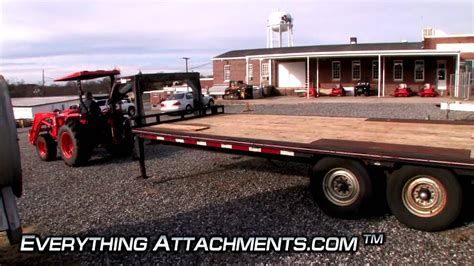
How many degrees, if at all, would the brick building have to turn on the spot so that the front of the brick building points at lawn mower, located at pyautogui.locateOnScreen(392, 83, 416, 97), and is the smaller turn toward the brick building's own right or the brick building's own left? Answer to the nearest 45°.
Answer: approximately 90° to the brick building's own left

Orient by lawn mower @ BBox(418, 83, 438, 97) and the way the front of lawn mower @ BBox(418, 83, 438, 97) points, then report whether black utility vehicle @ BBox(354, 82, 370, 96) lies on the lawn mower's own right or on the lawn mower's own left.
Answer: on the lawn mower's own right

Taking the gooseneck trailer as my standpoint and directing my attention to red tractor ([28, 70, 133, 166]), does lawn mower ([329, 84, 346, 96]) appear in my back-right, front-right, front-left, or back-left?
front-right

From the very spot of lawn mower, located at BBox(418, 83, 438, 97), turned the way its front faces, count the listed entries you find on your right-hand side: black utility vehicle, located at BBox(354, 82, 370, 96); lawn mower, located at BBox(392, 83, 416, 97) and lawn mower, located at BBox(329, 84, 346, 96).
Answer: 3

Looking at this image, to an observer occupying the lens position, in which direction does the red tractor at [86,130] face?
facing away from the viewer and to the left of the viewer

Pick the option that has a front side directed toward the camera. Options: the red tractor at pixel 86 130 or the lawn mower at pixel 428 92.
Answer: the lawn mower

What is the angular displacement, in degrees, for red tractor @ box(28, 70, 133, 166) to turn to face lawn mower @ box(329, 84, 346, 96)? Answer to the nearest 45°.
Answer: approximately 90° to its right

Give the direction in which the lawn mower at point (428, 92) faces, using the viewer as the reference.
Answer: facing the viewer

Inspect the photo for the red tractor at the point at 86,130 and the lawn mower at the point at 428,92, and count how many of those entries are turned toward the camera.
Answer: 1

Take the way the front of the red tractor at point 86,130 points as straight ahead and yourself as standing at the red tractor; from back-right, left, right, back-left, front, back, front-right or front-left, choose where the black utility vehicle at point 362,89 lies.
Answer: right

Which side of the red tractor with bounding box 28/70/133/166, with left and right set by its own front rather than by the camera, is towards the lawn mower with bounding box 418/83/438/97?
right

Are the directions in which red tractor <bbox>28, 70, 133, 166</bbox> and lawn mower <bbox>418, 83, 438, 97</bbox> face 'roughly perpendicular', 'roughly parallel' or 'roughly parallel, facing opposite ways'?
roughly perpendicular

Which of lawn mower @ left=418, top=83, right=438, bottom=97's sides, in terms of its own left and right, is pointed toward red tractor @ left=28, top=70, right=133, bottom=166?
front
